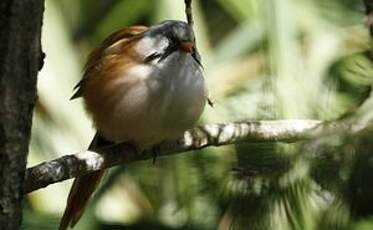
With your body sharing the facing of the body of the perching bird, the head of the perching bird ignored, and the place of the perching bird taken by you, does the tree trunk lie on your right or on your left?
on your right

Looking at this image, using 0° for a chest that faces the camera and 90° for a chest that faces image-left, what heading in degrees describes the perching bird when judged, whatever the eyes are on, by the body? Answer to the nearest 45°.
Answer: approximately 315°
